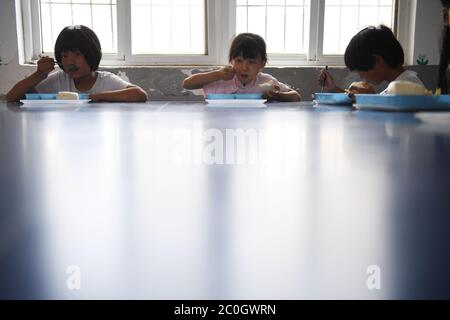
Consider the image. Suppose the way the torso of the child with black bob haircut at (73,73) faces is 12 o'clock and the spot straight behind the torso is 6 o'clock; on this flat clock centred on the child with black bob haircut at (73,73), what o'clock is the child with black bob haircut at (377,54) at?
the child with black bob haircut at (377,54) is roughly at 10 o'clock from the child with black bob haircut at (73,73).

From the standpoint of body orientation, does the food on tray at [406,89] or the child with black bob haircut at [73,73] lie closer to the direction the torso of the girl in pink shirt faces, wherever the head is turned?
the food on tray

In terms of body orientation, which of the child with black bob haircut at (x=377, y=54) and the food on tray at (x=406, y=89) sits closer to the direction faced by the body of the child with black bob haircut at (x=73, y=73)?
the food on tray

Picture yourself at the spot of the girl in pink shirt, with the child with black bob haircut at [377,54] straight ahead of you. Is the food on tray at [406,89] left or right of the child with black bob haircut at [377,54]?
right

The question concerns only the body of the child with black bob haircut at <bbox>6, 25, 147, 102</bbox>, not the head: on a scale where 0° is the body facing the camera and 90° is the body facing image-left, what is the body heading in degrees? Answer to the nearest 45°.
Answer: approximately 0°

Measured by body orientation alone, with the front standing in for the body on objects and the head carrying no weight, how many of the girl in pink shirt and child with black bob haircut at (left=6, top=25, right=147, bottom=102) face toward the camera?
2

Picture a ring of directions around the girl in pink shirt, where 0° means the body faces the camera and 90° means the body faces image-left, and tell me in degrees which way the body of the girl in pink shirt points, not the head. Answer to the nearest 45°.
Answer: approximately 0°
